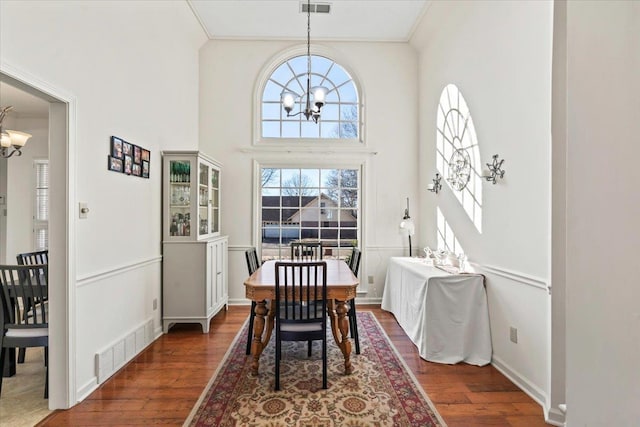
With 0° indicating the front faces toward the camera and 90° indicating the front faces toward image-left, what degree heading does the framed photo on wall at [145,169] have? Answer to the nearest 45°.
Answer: approximately 315°

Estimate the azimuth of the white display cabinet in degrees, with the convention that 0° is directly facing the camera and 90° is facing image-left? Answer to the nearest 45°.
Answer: approximately 270°

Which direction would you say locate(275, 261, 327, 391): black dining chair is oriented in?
away from the camera

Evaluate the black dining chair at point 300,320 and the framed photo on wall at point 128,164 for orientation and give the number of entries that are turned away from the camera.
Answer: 1

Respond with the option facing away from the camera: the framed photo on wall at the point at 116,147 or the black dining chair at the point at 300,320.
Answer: the black dining chair

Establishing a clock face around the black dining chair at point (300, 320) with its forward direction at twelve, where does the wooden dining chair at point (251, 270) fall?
The wooden dining chair is roughly at 11 o'clock from the black dining chair.

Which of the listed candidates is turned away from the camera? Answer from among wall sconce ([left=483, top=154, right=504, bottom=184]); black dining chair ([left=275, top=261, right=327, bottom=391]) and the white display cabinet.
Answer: the black dining chair

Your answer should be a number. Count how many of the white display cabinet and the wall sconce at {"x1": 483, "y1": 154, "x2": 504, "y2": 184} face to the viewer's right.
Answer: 1

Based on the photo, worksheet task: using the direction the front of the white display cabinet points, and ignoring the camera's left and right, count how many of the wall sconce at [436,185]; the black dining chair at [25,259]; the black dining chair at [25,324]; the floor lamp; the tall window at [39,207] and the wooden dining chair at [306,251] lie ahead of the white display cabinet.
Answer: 3
